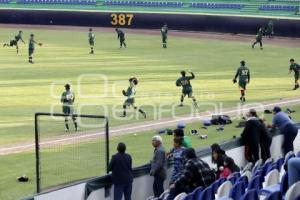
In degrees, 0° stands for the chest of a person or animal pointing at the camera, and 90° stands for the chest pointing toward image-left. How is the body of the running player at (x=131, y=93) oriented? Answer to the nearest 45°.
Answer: approximately 90°

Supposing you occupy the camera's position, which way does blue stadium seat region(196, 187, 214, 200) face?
facing away from the viewer and to the left of the viewer

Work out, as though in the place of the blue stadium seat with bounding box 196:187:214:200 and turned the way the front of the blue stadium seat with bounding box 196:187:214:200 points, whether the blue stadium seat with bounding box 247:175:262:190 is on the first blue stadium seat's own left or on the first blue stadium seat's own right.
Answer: on the first blue stadium seat's own right

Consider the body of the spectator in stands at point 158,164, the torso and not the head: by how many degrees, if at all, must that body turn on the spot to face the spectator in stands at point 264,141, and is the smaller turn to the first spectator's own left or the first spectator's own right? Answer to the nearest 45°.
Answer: approximately 135° to the first spectator's own right

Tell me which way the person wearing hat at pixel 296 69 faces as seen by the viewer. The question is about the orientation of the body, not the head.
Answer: to the viewer's left

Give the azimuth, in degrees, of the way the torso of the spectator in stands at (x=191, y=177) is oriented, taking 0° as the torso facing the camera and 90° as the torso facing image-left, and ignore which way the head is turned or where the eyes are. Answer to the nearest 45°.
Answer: approximately 135°
